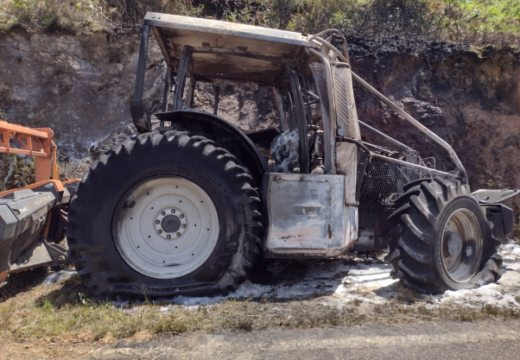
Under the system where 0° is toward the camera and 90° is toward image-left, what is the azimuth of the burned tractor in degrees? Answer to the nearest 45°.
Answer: approximately 270°
